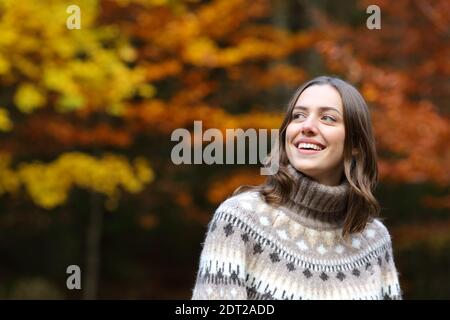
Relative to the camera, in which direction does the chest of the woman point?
toward the camera

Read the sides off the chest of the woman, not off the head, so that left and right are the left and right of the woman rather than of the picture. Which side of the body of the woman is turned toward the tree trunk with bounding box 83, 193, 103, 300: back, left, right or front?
back
